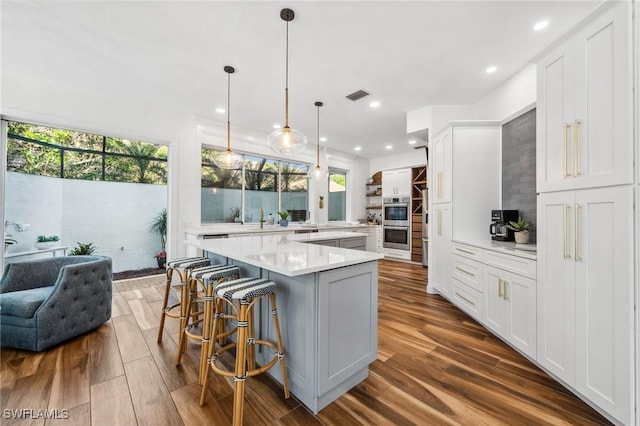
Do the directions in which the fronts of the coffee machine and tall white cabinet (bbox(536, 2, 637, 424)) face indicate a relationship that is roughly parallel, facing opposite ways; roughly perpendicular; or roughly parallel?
roughly parallel

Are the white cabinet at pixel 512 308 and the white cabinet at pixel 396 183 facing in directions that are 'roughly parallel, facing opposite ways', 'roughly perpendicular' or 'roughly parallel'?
roughly perpendicular

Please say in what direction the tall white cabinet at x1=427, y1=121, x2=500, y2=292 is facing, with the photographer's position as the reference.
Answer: facing to the left of the viewer

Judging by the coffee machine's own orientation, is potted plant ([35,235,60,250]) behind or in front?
in front

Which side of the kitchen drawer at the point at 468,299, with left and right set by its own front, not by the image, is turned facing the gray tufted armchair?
front

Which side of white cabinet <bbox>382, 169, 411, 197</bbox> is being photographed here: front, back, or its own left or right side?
front

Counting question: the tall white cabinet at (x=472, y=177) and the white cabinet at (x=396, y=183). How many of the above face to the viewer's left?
1

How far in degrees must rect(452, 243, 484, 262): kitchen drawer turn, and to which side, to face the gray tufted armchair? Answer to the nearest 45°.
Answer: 0° — it already faces it

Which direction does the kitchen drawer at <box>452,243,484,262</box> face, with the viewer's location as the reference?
facing the viewer and to the left of the viewer

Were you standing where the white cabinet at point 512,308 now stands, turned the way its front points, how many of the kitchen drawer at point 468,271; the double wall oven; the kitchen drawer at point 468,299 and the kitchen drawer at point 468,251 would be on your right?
4
